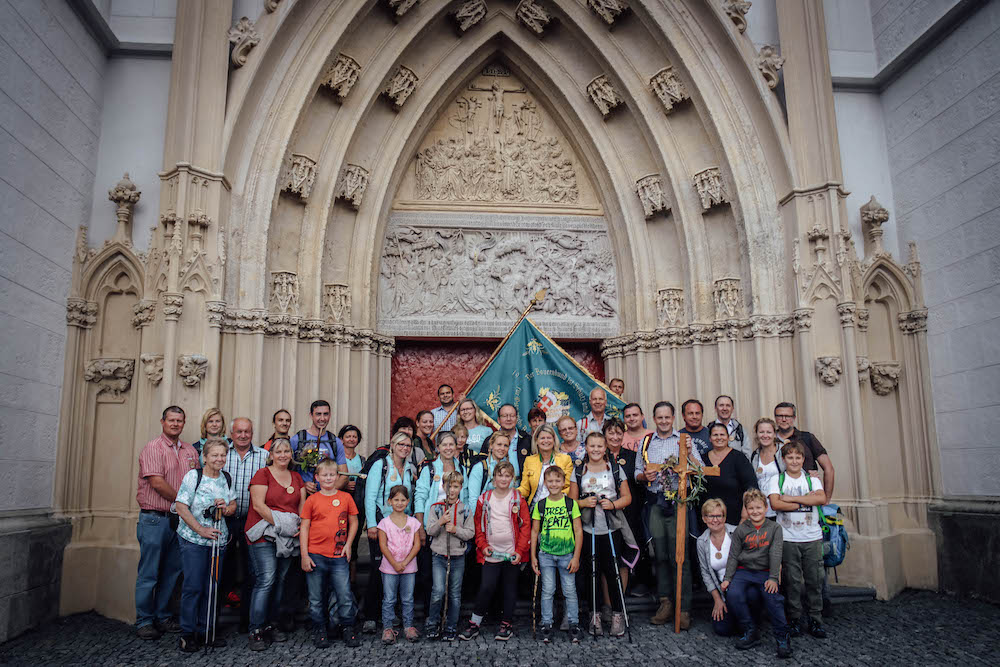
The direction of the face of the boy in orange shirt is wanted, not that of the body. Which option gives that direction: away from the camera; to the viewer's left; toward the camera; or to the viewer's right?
toward the camera

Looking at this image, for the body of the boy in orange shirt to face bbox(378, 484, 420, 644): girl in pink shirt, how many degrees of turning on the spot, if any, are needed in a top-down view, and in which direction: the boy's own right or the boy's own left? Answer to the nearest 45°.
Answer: approximately 90° to the boy's own left

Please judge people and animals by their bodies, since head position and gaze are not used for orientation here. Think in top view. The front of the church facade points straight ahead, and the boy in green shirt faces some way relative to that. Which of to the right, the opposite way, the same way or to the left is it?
the same way

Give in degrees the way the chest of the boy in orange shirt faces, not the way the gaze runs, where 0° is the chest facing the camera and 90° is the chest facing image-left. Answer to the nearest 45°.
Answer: approximately 0°

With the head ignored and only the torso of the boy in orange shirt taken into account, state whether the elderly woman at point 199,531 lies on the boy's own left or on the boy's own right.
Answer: on the boy's own right

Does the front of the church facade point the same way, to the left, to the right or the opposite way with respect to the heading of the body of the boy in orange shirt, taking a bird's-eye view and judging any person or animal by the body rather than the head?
the same way

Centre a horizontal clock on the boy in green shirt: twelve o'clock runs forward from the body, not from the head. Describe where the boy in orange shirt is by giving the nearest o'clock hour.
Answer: The boy in orange shirt is roughly at 3 o'clock from the boy in green shirt.

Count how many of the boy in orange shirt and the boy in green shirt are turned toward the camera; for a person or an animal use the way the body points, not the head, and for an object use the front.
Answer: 2

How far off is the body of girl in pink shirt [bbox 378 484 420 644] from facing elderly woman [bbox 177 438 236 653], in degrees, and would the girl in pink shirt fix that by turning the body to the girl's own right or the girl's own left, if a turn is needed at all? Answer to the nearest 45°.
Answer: approximately 90° to the girl's own right

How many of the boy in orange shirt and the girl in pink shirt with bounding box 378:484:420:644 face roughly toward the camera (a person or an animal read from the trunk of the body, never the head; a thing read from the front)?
2

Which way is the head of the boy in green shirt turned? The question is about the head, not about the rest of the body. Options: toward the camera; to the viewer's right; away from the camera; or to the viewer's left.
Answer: toward the camera

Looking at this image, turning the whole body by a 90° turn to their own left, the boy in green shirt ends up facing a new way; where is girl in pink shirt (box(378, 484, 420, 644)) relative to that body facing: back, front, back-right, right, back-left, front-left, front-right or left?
back

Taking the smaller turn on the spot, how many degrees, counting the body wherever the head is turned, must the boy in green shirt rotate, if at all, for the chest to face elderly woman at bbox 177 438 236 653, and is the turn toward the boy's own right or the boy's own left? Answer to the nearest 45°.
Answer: approximately 90° to the boy's own right

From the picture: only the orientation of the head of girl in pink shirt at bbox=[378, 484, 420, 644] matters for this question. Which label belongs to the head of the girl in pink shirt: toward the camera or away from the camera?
toward the camera

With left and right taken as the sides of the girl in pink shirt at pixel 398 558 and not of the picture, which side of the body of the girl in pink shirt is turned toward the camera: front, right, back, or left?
front

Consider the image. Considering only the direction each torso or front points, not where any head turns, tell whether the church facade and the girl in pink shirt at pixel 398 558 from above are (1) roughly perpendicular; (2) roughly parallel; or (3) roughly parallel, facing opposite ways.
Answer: roughly parallel

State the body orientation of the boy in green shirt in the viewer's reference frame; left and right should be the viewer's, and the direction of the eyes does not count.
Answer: facing the viewer
